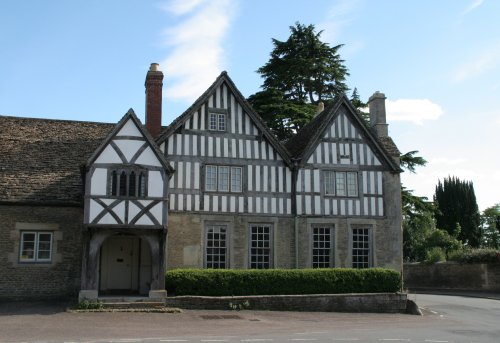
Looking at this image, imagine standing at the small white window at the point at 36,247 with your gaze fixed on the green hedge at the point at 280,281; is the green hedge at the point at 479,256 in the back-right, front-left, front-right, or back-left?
front-left

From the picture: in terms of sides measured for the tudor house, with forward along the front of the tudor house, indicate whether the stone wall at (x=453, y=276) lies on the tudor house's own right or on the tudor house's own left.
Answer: on the tudor house's own left

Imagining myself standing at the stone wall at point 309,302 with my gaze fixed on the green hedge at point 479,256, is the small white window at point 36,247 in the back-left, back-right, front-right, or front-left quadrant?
back-left

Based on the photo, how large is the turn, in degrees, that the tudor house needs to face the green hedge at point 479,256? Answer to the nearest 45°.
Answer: approximately 135° to its left

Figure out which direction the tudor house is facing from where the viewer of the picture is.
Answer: facing the viewer

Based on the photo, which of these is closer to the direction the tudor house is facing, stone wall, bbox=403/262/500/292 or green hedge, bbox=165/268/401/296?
the green hedge
